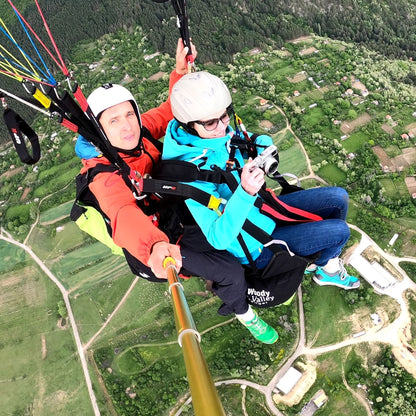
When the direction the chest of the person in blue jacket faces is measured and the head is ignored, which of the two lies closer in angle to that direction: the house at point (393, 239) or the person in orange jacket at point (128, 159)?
the house

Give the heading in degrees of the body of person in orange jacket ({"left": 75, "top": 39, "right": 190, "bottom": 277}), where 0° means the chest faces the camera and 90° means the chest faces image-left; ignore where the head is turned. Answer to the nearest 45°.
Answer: approximately 315°

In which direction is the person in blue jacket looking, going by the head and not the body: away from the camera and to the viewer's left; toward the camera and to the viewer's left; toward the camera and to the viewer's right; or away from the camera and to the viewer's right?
toward the camera and to the viewer's right

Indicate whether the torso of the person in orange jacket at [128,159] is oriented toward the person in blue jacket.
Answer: yes
